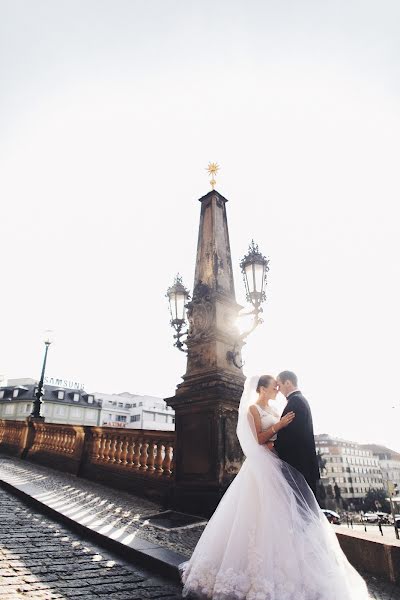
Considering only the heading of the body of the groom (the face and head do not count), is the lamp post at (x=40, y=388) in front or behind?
in front

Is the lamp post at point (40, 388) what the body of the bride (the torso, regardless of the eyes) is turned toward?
no

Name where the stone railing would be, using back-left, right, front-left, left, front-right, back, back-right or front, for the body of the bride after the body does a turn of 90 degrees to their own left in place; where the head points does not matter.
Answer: front-left

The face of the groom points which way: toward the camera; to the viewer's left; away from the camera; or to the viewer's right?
to the viewer's left

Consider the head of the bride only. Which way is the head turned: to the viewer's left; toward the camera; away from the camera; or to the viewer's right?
to the viewer's right

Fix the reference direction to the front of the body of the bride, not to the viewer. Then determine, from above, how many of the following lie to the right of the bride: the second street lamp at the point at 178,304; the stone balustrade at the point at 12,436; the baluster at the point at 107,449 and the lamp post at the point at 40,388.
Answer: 0

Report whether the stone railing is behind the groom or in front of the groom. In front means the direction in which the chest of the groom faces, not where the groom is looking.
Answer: in front

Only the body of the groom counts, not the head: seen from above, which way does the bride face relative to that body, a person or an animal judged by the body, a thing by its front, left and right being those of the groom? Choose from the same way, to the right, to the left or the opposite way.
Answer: the opposite way

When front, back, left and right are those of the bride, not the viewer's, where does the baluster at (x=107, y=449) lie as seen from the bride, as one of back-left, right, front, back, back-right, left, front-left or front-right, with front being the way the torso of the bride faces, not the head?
back-left

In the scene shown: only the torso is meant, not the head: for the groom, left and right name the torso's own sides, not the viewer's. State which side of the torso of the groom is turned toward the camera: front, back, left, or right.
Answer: left

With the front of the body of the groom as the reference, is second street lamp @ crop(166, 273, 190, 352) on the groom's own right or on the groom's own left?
on the groom's own right

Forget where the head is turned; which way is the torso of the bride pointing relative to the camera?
to the viewer's right

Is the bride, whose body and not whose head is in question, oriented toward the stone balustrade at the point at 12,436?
no

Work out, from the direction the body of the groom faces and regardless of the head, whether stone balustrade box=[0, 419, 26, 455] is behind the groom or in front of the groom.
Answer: in front
